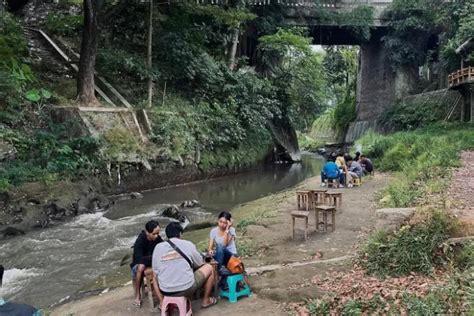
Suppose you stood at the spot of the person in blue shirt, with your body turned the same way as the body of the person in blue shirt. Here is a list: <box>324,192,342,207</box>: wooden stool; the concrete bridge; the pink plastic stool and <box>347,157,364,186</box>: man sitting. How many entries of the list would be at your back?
2

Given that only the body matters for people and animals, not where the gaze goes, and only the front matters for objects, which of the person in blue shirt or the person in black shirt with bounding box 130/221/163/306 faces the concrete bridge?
the person in blue shirt

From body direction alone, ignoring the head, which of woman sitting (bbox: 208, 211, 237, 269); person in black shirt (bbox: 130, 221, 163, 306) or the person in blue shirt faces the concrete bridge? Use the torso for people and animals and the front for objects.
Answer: the person in blue shirt

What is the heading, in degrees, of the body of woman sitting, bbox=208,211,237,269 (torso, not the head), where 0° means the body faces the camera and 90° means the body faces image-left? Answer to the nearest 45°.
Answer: approximately 0°

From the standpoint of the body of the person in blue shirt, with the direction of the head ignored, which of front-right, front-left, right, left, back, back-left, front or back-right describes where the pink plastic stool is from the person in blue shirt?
back

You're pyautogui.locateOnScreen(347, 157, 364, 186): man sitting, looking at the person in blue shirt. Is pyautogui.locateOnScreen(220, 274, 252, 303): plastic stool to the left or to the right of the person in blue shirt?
left

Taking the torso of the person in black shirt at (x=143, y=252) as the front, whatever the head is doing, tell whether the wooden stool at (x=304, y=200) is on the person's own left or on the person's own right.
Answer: on the person's own left

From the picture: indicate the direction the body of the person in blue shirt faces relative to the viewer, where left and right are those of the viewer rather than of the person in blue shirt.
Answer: facing away from the viewer

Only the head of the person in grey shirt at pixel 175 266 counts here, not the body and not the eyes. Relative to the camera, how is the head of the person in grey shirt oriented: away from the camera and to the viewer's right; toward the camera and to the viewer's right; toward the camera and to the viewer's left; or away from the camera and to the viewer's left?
away from the camera and to the viewer's right

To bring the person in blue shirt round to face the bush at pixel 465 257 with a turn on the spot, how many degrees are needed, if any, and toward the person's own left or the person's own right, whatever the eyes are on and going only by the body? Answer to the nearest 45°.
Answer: approximately 180°

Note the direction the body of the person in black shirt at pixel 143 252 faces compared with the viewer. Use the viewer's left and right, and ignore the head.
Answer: facing the viewer and to the right of the viewer

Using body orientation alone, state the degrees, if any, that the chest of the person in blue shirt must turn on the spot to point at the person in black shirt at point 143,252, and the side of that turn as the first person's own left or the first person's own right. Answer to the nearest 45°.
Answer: approximately 180°

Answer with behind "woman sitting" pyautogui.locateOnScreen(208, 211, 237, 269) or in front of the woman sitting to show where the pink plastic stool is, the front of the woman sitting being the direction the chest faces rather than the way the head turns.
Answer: in front

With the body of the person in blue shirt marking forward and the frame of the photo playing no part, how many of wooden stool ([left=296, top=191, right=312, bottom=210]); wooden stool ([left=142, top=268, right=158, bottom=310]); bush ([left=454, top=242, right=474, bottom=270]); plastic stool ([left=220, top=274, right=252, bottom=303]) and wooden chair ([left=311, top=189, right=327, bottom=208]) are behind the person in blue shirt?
5
